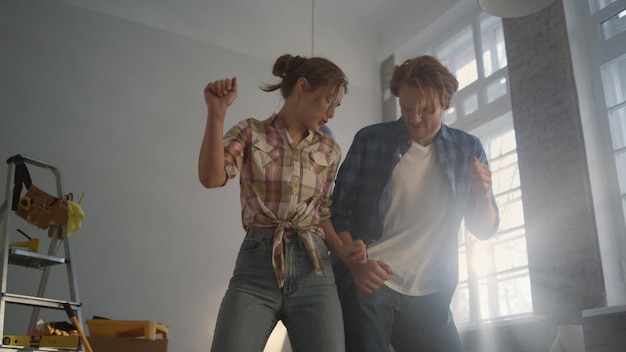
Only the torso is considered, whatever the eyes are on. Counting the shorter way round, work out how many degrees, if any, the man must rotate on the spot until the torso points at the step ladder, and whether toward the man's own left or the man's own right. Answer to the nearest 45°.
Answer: approximately 135° to the man's own right

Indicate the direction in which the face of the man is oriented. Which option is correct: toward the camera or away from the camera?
toward the camera

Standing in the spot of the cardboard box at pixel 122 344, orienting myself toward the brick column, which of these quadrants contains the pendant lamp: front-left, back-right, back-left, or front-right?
front-right

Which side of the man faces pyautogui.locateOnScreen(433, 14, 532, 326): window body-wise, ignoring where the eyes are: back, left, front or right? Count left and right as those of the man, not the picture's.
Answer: back

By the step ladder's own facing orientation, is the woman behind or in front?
in front

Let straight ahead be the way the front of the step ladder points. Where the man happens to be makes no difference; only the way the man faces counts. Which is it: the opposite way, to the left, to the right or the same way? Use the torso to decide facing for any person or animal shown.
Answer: the same way

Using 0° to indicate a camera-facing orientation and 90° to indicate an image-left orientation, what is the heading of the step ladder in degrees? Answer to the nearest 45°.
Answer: approximately 315°

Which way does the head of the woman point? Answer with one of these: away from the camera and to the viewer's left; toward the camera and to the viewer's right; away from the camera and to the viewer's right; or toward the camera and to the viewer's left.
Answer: toward the camera and to the viewer's right

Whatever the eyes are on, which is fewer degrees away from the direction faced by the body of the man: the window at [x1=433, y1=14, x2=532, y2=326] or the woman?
the woman

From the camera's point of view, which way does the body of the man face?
toward the camera

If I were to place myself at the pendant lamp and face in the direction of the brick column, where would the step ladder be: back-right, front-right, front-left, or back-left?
back-left

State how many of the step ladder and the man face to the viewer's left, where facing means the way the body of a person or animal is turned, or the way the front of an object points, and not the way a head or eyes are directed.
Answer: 0

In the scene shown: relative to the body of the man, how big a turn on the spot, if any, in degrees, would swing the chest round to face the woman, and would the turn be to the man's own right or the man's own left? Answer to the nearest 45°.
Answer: approximately 45° to the man's own right
